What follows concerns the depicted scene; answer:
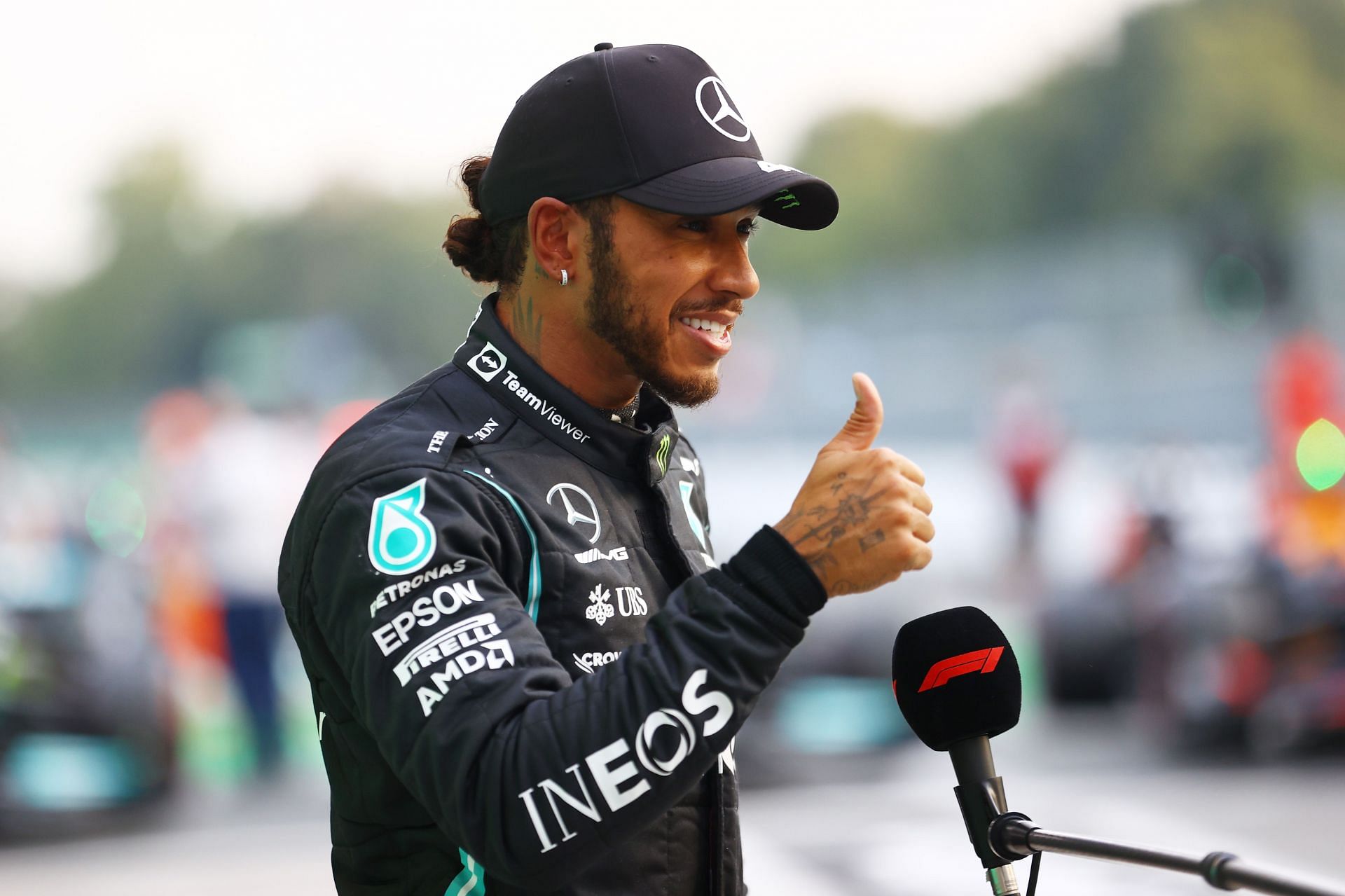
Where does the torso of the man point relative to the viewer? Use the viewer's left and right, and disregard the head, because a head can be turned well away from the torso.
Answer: facing the viewer and to the right of the viewer

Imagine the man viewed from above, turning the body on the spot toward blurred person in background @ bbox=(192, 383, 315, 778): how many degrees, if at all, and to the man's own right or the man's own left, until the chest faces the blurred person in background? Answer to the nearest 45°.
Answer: approximately 135° to the man's own left

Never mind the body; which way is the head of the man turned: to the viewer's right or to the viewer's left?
to the viewer's right
